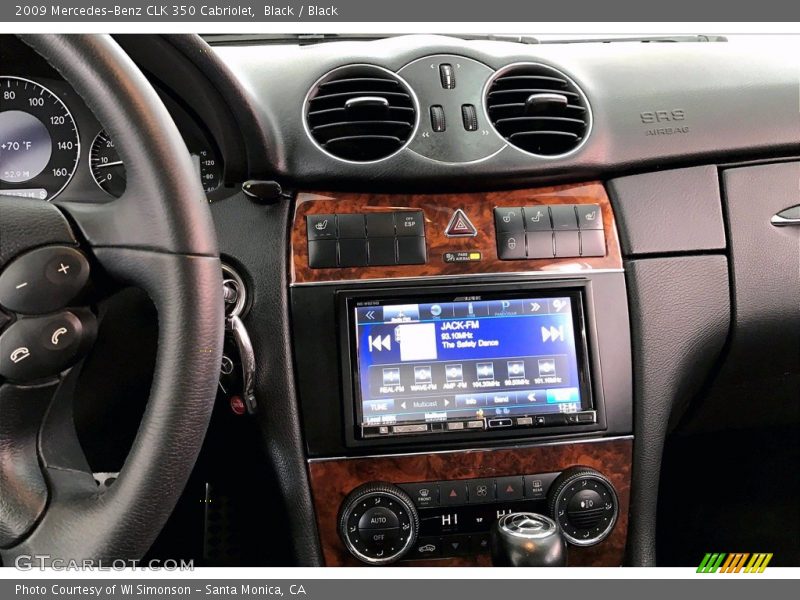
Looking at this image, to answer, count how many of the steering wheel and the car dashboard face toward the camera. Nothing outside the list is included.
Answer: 2

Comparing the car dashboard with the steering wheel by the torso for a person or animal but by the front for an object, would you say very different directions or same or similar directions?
same or similar directions

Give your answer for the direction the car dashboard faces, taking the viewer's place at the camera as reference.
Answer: facing the viewer

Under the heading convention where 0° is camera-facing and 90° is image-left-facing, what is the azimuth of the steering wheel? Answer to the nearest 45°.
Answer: approximately 0°
